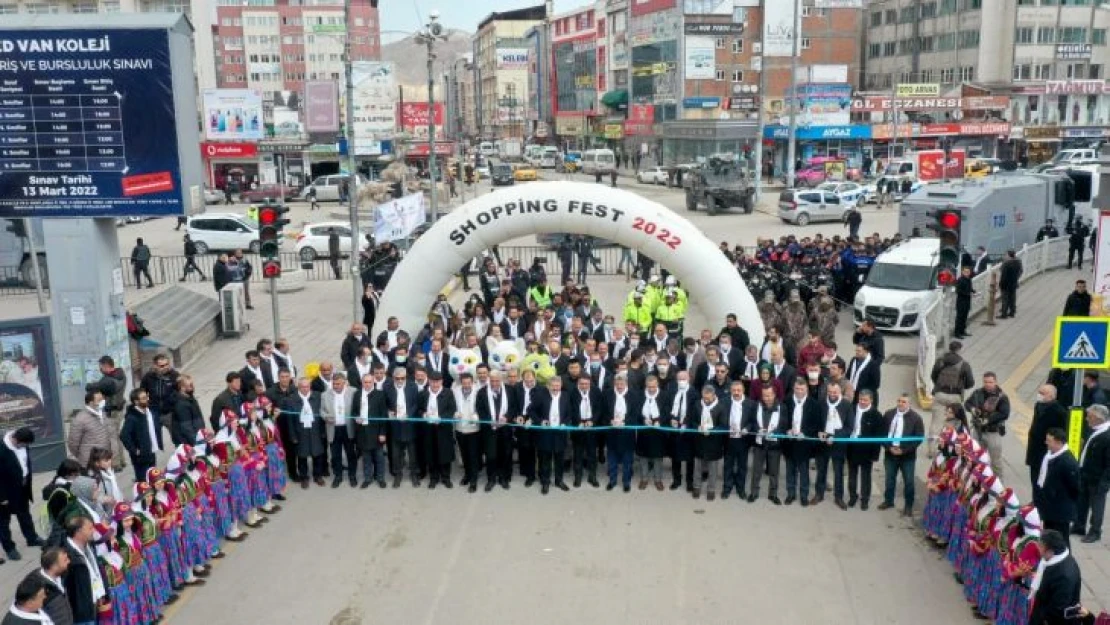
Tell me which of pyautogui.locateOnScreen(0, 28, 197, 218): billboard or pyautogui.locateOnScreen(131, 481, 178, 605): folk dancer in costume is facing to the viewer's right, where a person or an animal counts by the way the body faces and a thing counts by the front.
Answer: the folk dancer in costume

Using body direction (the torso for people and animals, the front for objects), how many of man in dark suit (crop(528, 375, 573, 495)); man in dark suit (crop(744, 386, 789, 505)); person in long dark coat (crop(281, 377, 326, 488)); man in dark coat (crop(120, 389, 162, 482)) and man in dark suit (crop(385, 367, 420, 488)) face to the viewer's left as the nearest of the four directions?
0

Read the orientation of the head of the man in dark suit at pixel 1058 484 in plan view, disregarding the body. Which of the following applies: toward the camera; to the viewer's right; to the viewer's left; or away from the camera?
to the viewer's left

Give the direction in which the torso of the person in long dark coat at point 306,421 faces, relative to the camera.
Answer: toward the camera

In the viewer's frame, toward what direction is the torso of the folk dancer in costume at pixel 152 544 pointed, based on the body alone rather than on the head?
to the viewer's right

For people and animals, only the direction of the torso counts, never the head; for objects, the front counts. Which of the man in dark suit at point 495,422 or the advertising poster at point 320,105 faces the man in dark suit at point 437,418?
the advertising poster

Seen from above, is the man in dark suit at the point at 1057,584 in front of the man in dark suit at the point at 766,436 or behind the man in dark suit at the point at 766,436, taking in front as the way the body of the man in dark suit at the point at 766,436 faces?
in front

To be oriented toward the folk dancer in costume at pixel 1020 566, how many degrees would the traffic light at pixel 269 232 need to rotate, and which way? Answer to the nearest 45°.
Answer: approximately 45° to its left

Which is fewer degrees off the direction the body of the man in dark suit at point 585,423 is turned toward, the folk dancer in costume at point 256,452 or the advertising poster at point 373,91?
the folk dancer in costume

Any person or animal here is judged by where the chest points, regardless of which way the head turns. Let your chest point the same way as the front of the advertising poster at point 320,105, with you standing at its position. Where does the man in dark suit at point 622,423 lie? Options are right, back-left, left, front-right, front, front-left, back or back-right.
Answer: front

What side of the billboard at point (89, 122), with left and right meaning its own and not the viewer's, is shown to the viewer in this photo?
front

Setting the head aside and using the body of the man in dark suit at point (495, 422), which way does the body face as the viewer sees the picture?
toward the camera

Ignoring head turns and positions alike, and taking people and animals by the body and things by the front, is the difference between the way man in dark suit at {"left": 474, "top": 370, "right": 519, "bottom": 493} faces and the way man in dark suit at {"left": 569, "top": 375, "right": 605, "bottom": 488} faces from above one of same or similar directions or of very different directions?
same or similar directions

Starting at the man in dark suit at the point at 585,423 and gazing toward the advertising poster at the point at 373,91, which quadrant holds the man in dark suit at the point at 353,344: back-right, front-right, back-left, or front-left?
front-left

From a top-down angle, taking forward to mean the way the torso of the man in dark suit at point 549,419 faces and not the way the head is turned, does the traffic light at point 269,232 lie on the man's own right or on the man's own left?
on the man's own right

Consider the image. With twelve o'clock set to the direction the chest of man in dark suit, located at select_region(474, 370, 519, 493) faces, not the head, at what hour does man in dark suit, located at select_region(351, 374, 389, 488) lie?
man in dark suit, located at select_region(351, 374, 389, 488) is roughly at 3 o'clock from man in dark suit, located at select_region(474, 370, 519, 493).

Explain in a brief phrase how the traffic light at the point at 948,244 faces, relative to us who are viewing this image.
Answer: facing the viewer

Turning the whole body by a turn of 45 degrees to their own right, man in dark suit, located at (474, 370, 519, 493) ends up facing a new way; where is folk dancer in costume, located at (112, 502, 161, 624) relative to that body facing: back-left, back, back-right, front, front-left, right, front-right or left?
front

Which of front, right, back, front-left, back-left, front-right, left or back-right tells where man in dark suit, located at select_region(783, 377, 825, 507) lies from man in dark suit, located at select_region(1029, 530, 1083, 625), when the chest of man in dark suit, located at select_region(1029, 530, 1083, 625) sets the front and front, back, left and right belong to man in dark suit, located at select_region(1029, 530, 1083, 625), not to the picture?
front-right
